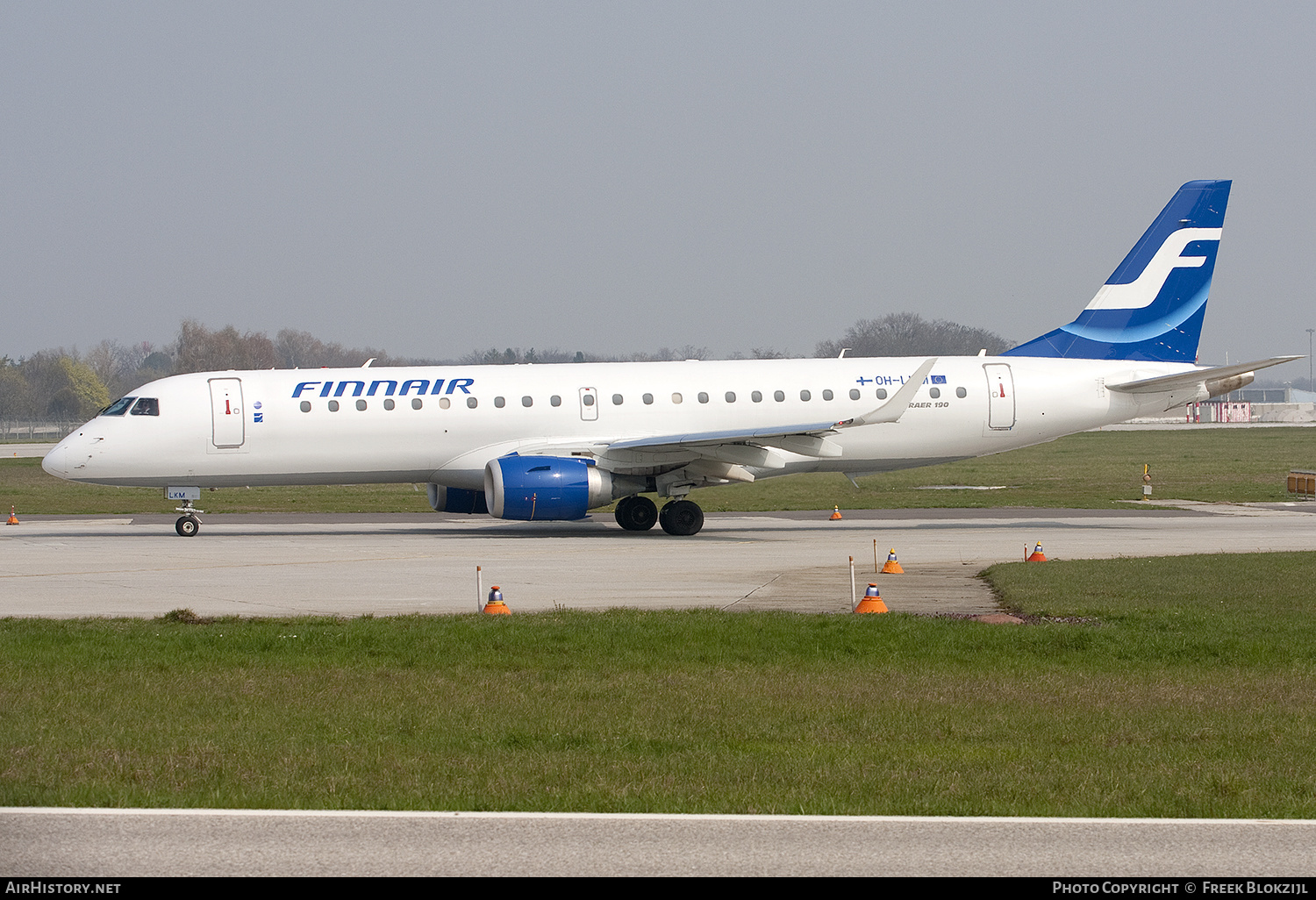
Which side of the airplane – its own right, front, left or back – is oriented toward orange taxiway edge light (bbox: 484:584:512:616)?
left

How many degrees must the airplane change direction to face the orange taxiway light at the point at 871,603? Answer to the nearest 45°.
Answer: approximately 90° to its left

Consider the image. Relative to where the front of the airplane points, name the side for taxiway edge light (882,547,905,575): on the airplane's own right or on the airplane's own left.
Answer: on the airplane's own left

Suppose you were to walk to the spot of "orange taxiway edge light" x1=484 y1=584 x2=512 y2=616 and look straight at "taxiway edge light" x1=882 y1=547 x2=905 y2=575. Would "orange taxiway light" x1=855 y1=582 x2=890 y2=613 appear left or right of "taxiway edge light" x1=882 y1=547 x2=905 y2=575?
right

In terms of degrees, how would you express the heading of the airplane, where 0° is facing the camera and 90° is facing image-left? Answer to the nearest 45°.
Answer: approximately 90°

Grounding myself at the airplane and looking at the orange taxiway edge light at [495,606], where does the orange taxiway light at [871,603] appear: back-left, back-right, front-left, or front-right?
front-left
